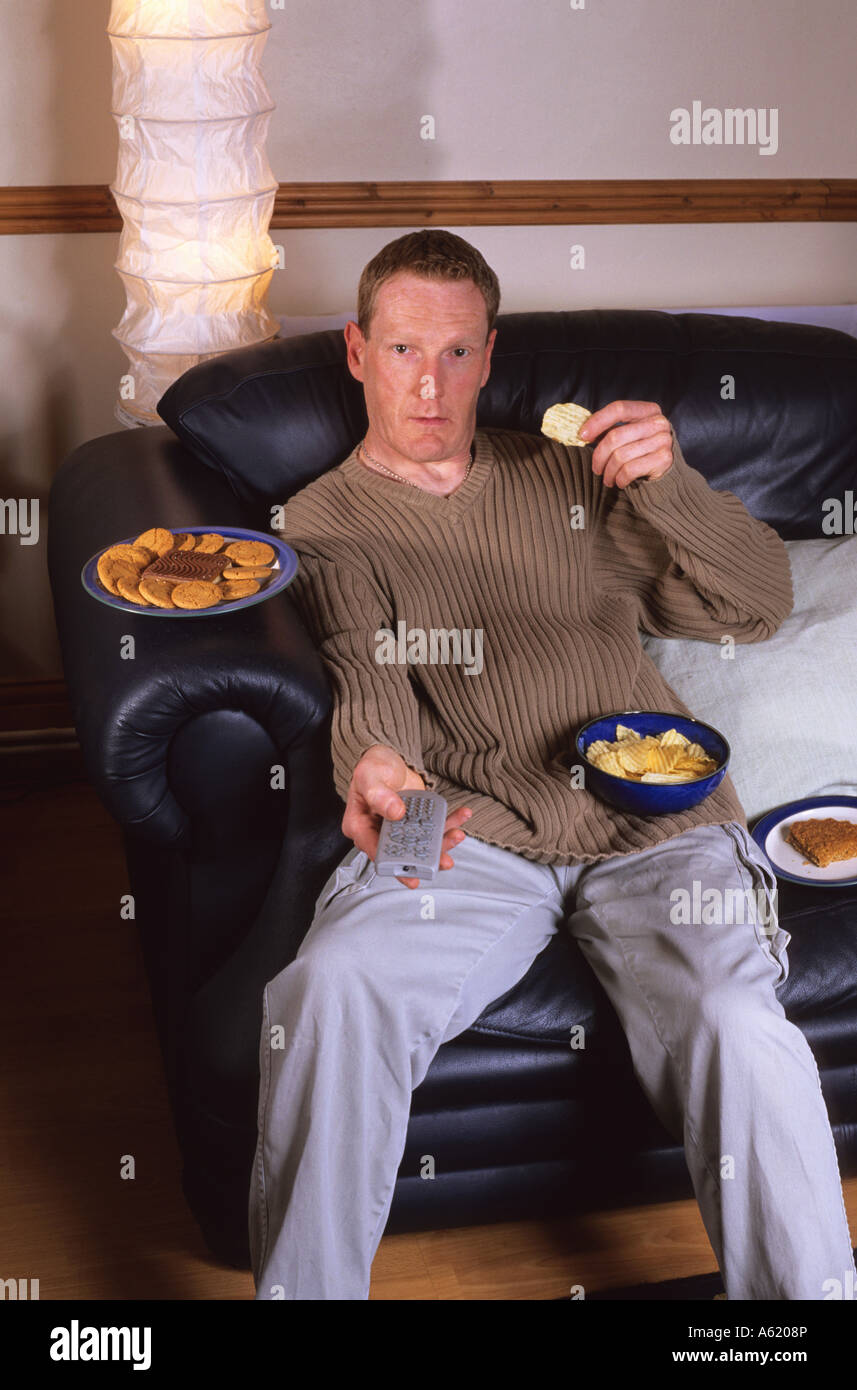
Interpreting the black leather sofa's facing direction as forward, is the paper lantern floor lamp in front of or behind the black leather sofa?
behind

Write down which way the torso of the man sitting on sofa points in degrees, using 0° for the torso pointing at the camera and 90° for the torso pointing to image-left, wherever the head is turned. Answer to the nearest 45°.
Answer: approximately 0°

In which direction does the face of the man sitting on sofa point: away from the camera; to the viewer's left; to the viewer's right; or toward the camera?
toward the camera

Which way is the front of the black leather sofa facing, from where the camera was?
facing the viewer
